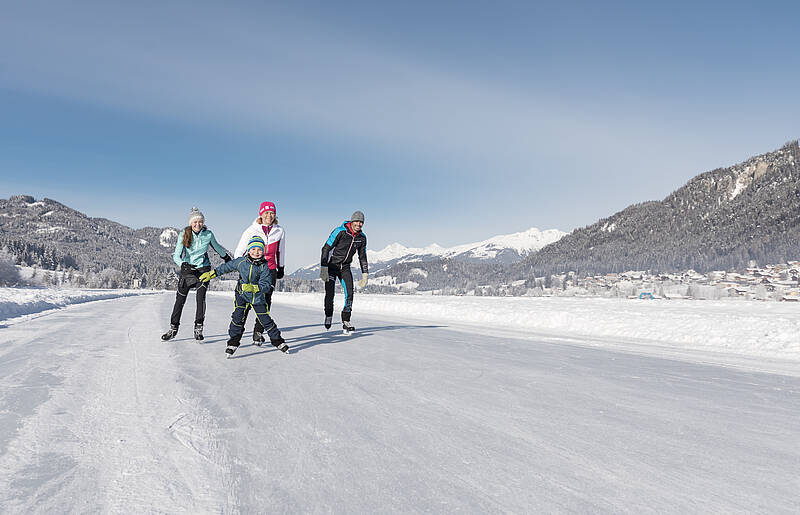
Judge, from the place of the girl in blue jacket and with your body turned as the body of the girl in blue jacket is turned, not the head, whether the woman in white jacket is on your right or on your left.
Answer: on your left

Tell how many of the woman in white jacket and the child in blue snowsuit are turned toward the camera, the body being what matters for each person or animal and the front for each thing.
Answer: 2

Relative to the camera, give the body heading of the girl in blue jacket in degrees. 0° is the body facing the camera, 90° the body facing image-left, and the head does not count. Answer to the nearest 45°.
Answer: approximately 0°

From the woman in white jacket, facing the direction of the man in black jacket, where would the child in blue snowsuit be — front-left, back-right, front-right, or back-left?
back-right

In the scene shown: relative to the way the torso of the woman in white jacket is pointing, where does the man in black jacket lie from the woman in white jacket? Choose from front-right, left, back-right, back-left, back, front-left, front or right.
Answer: back-left

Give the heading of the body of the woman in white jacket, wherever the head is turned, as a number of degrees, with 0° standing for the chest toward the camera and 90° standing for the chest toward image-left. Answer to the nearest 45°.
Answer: approximately 0°

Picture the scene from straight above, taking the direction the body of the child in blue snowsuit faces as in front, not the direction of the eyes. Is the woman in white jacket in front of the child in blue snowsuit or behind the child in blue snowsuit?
behind

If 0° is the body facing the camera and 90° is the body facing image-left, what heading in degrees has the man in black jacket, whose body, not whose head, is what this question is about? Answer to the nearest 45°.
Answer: approximately 315°

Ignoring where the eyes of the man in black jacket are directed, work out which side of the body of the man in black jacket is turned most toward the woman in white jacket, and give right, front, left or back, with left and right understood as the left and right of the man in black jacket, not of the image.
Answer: right
